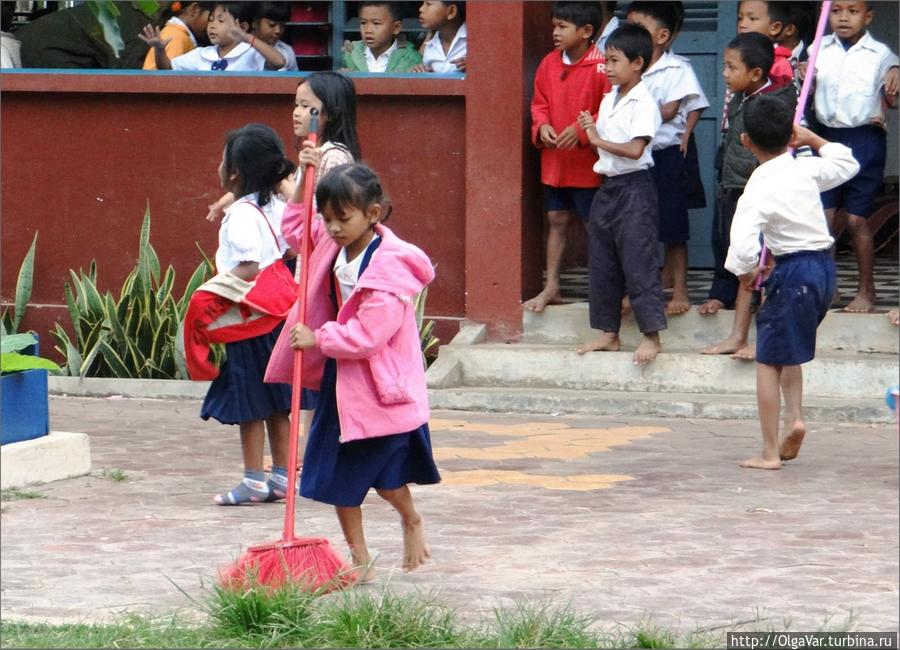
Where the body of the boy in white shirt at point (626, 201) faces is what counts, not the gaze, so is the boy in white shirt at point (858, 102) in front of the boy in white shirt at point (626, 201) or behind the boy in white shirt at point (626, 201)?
behind

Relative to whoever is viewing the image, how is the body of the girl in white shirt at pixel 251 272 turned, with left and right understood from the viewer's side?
facing to the left of the viewer

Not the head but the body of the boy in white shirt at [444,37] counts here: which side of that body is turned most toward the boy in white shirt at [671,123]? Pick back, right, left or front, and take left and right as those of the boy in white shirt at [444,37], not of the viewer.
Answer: left

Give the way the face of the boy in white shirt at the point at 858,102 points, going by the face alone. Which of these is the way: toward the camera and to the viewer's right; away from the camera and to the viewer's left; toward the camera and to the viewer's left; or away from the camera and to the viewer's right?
toward the camera and to the viewer's left

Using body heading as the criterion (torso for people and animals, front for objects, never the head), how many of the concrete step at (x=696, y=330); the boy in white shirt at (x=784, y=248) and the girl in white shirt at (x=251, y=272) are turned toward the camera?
1

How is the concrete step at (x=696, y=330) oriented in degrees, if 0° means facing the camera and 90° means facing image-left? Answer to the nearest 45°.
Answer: approximately 0°

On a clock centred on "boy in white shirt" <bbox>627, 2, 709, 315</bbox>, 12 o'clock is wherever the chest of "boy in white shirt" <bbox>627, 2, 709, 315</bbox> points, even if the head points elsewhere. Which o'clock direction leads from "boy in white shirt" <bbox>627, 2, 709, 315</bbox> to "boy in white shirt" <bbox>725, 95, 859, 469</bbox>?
"boy in white shirt" <bbox>725, 95, 859, 469</bbox> is roughly at 10 o'clock from "boy in white shirt" <bbox>627, 2, 709, 315</bbox>.

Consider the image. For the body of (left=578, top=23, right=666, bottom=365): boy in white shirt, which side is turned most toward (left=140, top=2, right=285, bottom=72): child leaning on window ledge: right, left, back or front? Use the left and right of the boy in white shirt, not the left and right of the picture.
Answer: right
